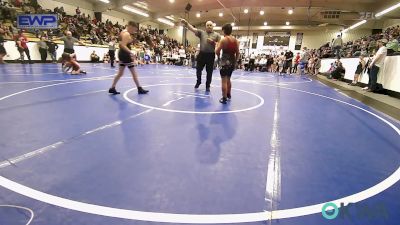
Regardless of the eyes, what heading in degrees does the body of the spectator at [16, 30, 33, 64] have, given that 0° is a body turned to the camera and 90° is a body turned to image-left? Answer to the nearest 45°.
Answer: approximately 315°

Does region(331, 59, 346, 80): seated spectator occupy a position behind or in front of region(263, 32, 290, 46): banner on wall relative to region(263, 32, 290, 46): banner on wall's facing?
in front

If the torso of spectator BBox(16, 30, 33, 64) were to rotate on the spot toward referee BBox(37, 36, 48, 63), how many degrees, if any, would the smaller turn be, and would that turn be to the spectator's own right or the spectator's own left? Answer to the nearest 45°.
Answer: approximately 90° to the spectator's own left

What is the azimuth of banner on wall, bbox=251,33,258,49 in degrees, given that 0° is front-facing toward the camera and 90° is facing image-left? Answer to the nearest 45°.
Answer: approximately 0°

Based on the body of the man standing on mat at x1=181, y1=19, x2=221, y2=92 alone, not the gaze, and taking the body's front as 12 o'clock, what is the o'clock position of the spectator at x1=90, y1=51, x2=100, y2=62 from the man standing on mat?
The spectator is roughly at 5 o'clock from the man standing on mat.

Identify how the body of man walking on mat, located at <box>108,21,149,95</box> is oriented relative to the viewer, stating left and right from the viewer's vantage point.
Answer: facing to the right of the viewer

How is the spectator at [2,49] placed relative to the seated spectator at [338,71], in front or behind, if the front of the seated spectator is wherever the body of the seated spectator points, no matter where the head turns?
in front

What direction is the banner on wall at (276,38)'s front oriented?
toward the camera

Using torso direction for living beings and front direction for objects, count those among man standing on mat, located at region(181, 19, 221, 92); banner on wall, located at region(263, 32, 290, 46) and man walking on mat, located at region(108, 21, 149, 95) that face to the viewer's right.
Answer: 1
